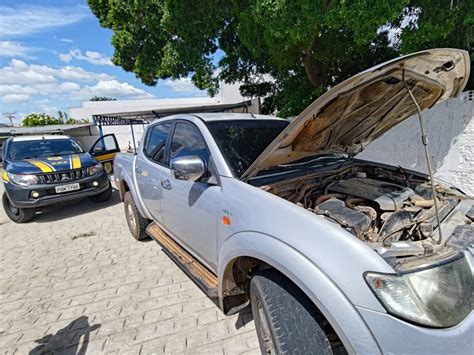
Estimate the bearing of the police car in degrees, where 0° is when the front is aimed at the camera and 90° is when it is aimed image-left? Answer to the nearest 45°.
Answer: approximately 315°

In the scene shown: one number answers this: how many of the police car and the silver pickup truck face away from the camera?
0

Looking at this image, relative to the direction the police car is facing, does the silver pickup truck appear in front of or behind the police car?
in front

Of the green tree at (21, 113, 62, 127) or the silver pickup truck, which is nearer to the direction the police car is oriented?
the silver pickup truck

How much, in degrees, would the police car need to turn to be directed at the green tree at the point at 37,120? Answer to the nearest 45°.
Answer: approximately 135° to its left

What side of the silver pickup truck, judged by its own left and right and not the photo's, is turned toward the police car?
back

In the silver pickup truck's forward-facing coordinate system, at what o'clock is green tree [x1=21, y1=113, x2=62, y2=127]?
The green tree is roughly at 6 o'clock from the silver pickup truck.

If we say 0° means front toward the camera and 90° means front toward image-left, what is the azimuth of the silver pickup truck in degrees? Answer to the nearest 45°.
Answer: approximately 315°
